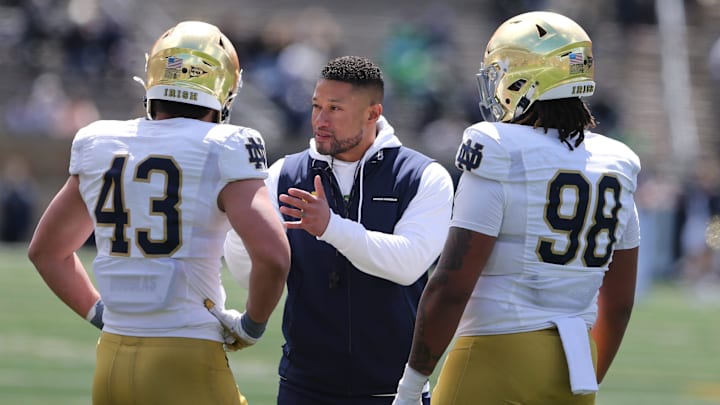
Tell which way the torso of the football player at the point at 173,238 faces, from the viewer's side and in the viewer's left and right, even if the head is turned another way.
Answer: facing away from the viewer and to the right of the viewer

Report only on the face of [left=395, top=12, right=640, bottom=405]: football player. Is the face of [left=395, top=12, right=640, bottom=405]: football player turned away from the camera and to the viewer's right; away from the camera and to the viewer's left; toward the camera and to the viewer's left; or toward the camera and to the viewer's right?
away from the camera and to the viewer's left

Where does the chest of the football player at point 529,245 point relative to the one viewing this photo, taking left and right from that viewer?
facing away from the viewer and to the left of the viewer

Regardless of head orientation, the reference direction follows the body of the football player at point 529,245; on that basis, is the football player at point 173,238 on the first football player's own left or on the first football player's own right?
on the first football player's own left

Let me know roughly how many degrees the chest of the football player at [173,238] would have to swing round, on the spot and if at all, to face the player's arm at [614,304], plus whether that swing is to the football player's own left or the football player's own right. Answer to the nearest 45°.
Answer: approximately 45° to the football player's own right

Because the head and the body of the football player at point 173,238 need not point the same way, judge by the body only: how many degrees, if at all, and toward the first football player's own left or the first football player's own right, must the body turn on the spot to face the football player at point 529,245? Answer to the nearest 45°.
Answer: approximately 45° to the first football player's own right
